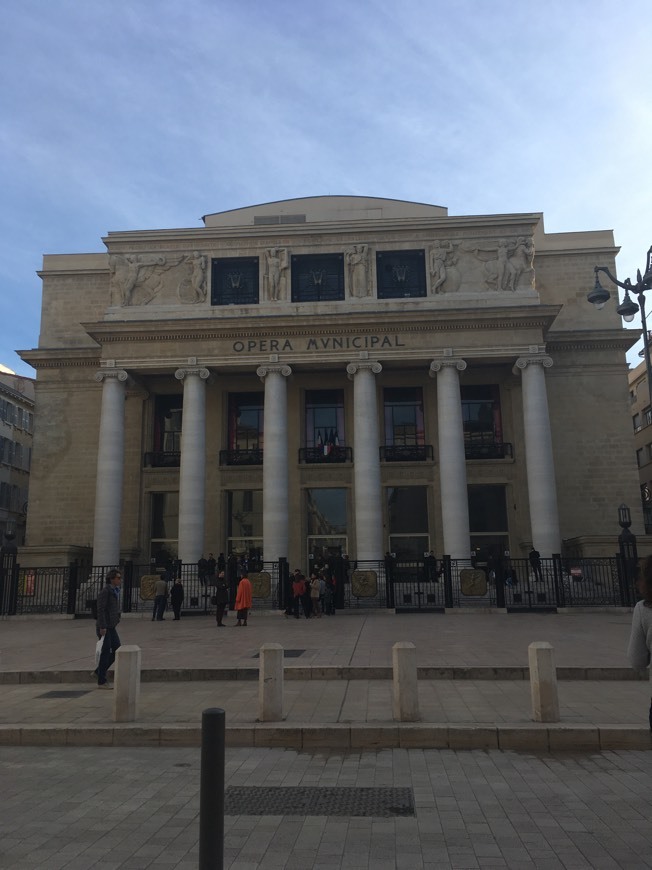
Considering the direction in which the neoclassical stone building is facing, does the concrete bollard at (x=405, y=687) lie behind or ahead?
ahead

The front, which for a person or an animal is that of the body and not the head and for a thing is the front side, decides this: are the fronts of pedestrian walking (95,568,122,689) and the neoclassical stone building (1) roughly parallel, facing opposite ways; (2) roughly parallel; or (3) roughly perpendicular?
roughly perpendicular

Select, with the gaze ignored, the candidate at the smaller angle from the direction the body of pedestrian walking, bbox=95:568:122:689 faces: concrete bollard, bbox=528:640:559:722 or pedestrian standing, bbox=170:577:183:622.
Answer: the concrete bollard

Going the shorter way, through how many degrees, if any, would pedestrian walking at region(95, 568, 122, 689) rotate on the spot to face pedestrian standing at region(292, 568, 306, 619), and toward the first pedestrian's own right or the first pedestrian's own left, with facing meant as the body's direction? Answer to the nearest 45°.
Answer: approximately 45° to the first pedestrian's own left

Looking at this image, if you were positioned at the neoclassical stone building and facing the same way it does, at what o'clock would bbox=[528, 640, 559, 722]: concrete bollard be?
The concrete bollard is roughly at 12 o'clock from the neoclassical stone building.

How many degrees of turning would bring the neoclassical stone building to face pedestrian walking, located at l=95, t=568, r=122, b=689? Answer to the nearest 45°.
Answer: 0° — it already faces them

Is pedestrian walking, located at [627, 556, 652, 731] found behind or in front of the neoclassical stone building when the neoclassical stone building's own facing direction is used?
in front

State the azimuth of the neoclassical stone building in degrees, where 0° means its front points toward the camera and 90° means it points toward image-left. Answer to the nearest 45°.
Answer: approximately 0°

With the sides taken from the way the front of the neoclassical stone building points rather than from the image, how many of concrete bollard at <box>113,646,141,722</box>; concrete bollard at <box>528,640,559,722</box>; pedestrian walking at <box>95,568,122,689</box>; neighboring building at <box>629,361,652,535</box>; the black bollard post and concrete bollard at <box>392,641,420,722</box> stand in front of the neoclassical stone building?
5

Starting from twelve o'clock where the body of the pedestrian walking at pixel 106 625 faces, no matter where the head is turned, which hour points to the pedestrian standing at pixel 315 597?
the pedestrian standing at pixel 315 597 is roughly at 10 o'clock from the pedestrian walking at pixel 106 625.

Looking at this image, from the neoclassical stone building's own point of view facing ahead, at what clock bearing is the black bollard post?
The black bollard post is roughly at 12 o'clock from the neoclassical stone building.

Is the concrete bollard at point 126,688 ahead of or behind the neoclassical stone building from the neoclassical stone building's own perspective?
ahead

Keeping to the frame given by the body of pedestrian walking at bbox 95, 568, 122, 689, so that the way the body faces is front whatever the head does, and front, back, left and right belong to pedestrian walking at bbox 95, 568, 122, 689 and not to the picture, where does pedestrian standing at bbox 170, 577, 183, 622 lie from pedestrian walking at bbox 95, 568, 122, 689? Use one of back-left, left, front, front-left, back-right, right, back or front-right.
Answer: left

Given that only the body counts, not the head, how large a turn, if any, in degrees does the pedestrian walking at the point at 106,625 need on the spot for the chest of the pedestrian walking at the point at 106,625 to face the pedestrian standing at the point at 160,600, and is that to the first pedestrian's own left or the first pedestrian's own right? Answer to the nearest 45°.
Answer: approximately 90° to the first pedestrian's own left
